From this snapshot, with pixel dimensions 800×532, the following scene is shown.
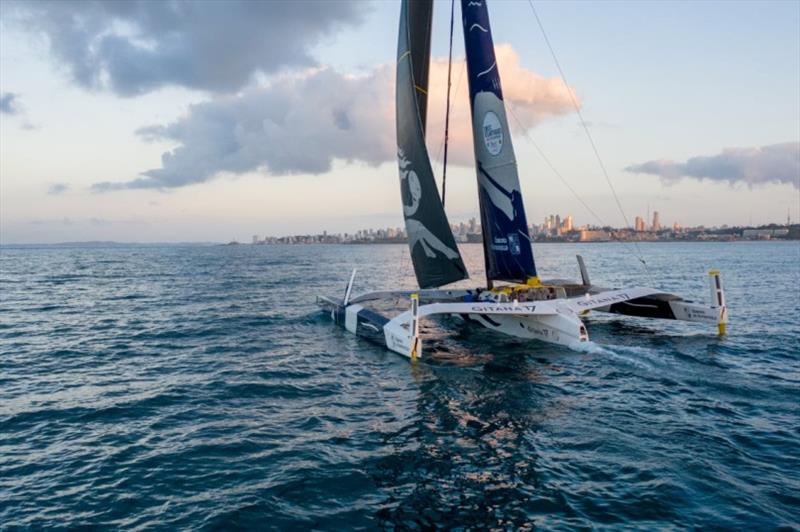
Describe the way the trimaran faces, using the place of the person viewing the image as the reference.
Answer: facing away from the viewer and to the left of the viewer
